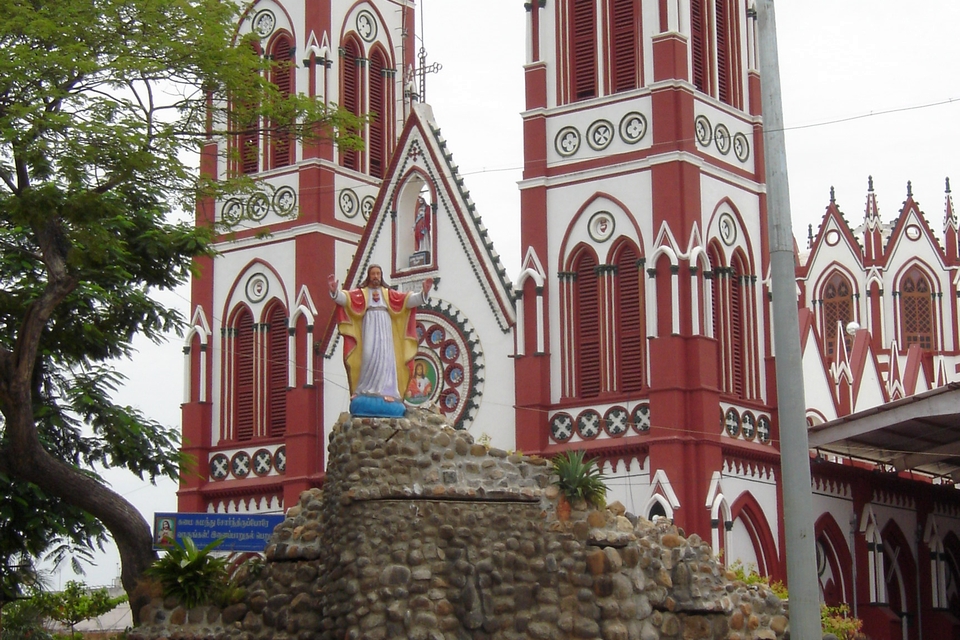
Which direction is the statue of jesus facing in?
toward the camera

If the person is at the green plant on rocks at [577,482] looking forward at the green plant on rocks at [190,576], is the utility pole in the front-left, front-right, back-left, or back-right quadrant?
back-left

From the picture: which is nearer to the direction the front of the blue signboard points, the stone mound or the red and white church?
the stone mound

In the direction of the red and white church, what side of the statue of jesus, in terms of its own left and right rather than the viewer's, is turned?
back

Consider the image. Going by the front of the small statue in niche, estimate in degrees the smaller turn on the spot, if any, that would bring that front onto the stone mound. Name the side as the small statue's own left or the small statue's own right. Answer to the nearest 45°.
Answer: approximately 45° to the small statue's own left

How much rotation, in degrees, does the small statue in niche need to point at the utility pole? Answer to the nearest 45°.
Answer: approximately 45° to its left

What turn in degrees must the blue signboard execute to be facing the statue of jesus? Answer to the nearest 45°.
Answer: approximately 45° to its left

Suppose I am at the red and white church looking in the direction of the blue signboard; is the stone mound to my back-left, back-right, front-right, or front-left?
front-left

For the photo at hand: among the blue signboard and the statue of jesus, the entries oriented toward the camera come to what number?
2

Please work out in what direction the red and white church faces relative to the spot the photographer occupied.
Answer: facing the viewer and to the left of the viewer

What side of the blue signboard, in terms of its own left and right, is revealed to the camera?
front
